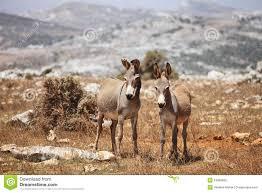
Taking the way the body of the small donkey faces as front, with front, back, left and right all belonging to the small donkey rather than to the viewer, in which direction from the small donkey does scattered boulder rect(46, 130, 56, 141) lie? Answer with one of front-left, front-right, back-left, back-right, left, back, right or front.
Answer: right

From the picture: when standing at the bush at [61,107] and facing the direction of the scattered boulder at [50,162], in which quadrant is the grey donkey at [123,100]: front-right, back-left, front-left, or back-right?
front-left

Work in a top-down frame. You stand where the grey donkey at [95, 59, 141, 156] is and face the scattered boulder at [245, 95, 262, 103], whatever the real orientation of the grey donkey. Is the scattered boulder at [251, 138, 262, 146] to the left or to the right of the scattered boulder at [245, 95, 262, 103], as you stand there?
right

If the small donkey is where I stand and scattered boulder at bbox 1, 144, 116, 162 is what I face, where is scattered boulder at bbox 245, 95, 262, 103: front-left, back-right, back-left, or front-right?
back-right

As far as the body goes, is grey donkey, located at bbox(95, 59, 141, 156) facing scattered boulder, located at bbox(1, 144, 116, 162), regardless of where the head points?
no

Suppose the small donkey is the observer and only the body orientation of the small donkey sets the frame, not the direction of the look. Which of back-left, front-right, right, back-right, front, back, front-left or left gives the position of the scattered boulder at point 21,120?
right

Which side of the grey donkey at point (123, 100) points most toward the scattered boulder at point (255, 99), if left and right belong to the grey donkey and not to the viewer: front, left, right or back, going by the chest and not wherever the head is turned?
left

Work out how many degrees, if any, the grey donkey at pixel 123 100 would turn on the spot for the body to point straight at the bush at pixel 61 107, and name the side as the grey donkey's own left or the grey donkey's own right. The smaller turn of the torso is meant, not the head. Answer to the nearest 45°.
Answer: approximately 180°

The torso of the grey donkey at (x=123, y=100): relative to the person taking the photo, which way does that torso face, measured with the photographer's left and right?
facing the viewer and to the right of the viewer

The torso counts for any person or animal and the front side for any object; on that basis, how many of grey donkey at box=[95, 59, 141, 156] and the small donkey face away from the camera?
0

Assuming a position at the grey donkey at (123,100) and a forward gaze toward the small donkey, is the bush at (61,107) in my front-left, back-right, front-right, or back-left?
back-left

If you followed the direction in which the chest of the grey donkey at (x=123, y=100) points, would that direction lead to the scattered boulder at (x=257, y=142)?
no

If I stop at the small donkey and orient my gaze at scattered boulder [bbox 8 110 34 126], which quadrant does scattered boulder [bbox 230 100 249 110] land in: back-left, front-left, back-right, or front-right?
front-right

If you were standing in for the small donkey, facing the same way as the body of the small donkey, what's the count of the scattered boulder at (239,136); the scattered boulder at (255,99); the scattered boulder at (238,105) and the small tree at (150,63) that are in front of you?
0

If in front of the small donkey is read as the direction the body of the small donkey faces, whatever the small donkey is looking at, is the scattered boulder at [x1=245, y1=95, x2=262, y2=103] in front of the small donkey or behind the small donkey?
behind

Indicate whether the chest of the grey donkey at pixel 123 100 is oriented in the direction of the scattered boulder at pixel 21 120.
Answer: no
